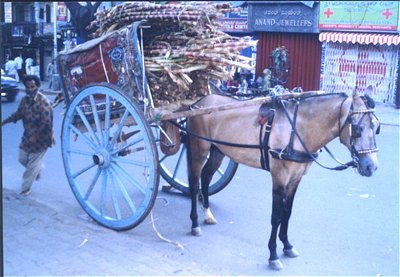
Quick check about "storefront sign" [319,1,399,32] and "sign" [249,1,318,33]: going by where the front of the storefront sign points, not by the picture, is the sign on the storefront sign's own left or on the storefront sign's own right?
on the storefront sign's own right

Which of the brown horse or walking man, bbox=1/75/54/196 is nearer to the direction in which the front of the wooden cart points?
the brown horse

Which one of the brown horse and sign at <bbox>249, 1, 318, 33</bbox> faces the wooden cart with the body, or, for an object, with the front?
the sign

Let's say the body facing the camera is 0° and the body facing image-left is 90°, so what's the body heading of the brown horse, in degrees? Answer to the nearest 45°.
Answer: approximately 315°

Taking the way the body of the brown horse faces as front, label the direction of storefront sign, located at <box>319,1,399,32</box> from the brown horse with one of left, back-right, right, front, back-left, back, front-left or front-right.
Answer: back-left

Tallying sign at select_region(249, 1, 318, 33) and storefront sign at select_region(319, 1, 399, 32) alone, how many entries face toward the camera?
2

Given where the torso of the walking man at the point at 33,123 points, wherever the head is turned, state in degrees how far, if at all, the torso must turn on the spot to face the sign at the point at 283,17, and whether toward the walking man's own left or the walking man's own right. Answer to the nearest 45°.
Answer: approximately 180°
